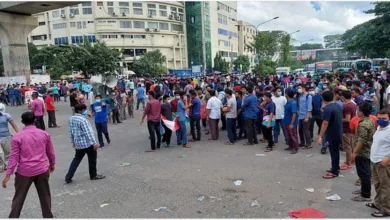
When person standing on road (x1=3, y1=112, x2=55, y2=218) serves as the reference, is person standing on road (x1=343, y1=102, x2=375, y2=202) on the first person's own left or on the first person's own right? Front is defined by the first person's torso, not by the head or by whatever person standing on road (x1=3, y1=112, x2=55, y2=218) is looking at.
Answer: on the first person's own right

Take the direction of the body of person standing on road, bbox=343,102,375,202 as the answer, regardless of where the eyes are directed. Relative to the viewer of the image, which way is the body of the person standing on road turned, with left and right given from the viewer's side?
facing to the left of the viewer

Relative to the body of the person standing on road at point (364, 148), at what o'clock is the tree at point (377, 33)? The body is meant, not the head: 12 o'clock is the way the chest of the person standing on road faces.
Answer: The tree is roughly at 3 o'clock from the person standing on road.

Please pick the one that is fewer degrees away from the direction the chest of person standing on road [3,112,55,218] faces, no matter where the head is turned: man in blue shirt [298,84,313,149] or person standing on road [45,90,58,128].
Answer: the person standing on road

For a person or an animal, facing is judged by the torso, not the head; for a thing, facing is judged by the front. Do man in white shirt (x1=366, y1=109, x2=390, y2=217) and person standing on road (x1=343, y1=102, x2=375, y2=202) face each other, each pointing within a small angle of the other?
no

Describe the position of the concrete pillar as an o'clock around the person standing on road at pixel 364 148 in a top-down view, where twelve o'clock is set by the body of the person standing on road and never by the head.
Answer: The concrete pillar is roughly at 1 o'clock from the person standing on road.

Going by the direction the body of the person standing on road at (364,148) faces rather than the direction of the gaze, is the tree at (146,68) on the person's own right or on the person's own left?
on the person's own right

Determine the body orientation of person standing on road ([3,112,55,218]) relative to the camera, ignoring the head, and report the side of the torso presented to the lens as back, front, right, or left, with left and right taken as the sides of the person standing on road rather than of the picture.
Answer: back

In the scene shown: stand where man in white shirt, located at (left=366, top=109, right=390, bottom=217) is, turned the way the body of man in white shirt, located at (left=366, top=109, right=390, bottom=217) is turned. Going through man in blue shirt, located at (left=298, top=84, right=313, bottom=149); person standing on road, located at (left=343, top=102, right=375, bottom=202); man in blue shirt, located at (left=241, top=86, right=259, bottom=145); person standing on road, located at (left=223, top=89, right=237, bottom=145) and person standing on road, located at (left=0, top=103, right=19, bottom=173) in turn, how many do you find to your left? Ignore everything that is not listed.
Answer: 0

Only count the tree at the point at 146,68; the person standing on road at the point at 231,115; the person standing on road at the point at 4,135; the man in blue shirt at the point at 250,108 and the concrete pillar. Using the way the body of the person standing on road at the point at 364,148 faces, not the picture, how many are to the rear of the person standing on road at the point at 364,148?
0

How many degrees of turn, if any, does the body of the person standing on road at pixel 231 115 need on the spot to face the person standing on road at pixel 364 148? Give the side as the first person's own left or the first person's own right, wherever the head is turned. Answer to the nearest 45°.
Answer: approximately 135° to the first person's own left

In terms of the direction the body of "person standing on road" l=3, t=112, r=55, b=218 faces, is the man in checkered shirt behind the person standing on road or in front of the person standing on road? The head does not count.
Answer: in front

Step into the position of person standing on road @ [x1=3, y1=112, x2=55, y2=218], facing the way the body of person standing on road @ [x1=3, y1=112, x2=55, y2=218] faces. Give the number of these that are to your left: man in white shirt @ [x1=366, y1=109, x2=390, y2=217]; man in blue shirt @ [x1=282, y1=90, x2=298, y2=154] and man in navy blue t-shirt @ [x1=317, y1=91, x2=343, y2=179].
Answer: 0

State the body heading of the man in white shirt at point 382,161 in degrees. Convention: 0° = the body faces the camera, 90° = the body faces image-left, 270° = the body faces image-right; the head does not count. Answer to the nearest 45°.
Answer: approximately 45°
